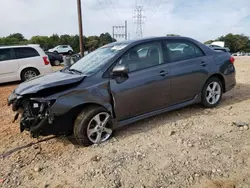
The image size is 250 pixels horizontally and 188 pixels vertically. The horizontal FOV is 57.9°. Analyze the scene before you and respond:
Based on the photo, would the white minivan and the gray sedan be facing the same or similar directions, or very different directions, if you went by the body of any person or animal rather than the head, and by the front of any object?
same or similar directions

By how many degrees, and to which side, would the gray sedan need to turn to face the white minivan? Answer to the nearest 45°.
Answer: approximately 90° to its right

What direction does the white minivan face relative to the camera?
to the viewer's left

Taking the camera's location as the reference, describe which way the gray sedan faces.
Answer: facing the viewer and to the left of the viewer

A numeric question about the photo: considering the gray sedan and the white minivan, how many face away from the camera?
0

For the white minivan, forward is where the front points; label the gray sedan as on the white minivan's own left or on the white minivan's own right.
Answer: on the white minivan's own left
